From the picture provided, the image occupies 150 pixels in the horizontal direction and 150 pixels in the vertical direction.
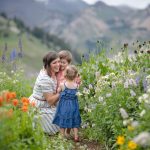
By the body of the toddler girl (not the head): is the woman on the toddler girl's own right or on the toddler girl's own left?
on the toddler girl's own left

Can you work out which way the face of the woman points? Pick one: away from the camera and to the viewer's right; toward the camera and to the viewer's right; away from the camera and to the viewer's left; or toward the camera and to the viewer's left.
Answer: toward the camera and to the viewer's right

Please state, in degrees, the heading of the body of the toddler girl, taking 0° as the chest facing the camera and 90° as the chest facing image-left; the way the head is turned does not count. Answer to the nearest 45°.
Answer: approximately 180°
